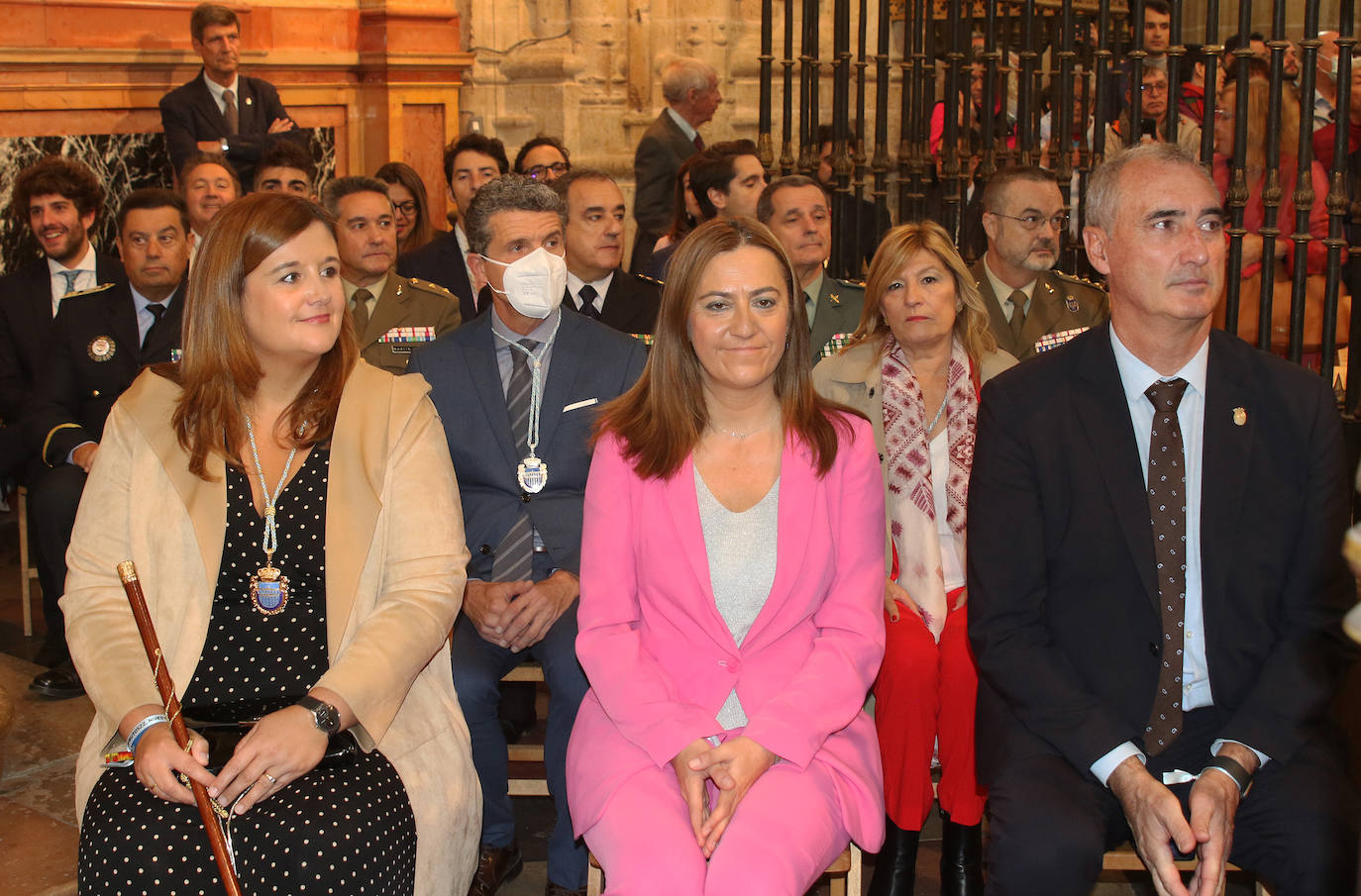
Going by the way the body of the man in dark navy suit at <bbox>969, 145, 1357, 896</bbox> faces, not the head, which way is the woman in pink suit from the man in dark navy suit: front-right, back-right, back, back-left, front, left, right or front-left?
right

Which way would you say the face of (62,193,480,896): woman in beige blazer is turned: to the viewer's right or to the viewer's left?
to the viewer's right

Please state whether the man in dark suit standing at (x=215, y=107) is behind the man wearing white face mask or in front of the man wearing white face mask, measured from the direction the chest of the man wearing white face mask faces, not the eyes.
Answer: behind

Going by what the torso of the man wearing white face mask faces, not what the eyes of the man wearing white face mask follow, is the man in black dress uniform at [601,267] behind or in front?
behind

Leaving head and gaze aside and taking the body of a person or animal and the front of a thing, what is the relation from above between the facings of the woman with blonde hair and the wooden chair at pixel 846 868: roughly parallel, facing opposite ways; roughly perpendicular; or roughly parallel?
roughly parallel

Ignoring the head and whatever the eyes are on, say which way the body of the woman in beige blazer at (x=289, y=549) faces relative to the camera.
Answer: toward the camera

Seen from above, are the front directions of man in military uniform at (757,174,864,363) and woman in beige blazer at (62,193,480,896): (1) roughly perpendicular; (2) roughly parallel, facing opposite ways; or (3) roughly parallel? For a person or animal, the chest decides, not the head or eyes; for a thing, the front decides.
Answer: roughly parallel

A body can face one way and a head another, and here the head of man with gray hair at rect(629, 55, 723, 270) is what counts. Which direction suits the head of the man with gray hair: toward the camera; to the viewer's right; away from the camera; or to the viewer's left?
to the viewer's right

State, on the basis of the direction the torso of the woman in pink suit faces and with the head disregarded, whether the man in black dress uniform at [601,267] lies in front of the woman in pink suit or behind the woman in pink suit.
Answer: behind

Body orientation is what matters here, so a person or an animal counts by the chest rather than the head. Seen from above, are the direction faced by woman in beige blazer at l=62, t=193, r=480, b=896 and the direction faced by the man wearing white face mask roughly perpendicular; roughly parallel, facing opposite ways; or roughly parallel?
roughly parallel

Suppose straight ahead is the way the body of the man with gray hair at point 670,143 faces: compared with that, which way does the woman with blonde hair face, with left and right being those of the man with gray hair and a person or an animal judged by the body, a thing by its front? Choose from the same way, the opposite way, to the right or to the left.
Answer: to the right

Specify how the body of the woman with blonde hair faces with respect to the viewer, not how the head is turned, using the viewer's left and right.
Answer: facing the viewer

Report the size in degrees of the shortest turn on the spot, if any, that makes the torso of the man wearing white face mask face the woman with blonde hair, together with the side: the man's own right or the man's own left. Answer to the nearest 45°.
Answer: approximately 90° to the man's own left

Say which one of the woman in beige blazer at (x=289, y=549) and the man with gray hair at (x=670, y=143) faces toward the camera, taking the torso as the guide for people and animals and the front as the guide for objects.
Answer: the woman in beige blazer

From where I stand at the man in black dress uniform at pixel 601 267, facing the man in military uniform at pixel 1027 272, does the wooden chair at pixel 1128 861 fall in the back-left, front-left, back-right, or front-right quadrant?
front-right

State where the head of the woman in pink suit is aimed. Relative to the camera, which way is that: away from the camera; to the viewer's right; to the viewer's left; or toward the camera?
toward the camera

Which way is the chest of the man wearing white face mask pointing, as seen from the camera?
toward the camera

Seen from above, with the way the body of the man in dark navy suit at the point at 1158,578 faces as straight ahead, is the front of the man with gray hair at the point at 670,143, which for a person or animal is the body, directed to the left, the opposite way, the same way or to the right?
to the left

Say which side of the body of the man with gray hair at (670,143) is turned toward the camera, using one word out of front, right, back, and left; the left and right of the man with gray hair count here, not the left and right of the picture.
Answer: right
